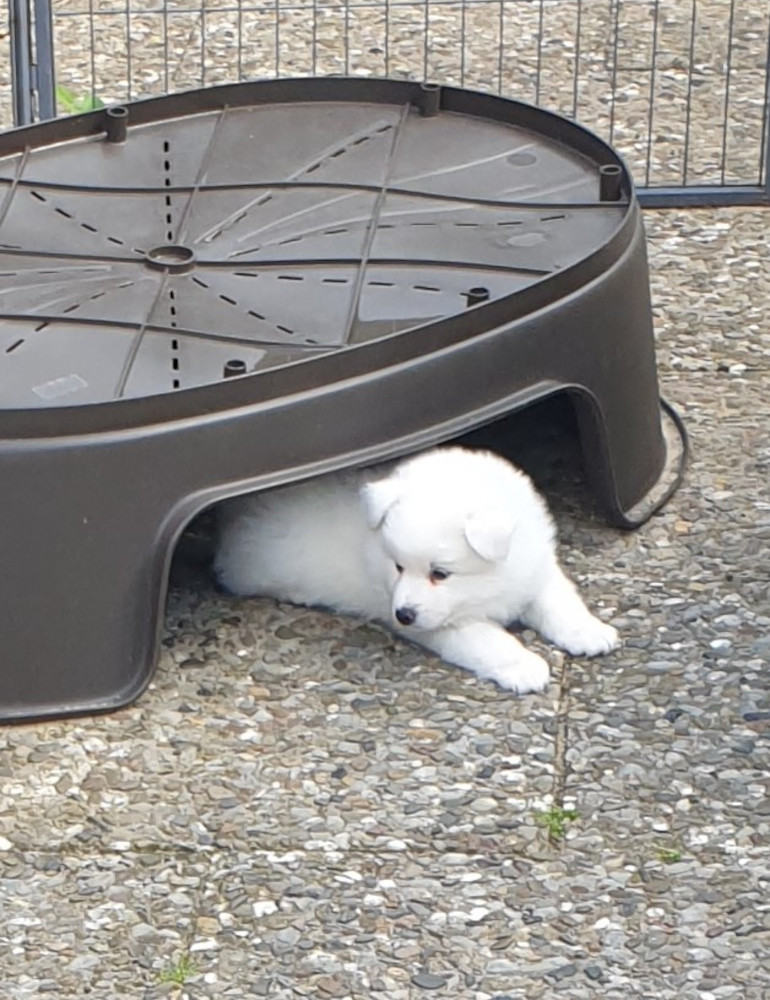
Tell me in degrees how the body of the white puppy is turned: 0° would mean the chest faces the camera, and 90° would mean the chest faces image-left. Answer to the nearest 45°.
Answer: approximately 315°

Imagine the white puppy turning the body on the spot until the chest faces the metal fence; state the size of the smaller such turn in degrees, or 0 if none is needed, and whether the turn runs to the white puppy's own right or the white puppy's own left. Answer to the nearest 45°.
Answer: approximately 135° to the white puppy's own left
